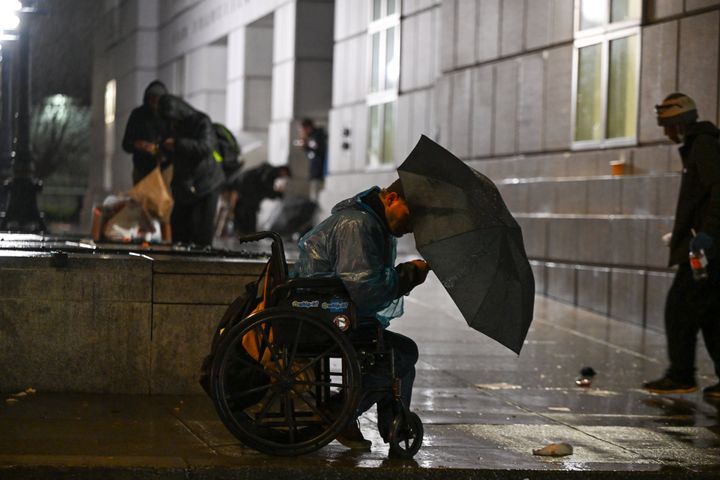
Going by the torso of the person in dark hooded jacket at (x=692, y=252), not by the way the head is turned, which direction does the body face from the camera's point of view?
to the viewer's left

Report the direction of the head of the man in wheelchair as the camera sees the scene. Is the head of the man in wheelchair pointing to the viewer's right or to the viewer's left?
to the viewer's right

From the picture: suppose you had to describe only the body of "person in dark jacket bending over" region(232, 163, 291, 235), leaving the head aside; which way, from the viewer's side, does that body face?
to the viewer's right

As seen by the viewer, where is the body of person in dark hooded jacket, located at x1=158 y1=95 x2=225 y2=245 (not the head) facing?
to the viewer's left

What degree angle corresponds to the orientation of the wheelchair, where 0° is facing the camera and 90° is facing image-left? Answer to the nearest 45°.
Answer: approximately 270°

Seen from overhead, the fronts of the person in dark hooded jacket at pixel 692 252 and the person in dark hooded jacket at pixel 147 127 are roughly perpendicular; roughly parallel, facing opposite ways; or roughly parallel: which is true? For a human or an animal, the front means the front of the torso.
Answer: roughly perpendicular

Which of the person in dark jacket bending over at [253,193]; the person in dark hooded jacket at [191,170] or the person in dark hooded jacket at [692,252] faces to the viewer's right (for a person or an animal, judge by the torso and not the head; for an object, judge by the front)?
the person in dark jacket bending over at [253,193]

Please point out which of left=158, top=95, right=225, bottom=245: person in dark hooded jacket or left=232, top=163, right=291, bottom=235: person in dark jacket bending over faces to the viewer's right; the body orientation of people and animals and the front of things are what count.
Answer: left=232, top=163, right=291, bottom=235: person in dark jacket bending over

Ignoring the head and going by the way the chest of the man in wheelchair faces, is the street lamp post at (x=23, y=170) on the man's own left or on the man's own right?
on the man's own left

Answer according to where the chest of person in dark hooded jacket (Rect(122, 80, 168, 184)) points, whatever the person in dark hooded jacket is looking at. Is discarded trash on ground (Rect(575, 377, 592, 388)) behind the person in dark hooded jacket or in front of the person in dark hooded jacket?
in front

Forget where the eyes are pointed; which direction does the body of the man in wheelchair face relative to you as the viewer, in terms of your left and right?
facing to the right of the viewer

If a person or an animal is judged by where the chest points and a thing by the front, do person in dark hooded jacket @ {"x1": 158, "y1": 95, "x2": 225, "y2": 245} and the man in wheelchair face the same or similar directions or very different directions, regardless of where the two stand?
very different directions

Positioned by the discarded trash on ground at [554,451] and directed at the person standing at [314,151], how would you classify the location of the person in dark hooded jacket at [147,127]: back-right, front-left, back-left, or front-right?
front-left

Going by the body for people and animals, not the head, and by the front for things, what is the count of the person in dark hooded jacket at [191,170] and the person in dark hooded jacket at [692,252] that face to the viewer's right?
0
